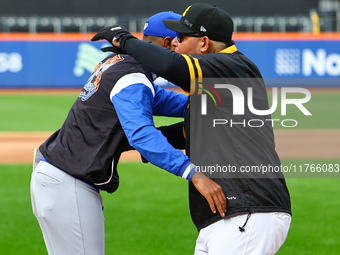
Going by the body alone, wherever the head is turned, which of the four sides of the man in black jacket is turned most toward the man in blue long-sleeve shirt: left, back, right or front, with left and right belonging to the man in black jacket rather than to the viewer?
front

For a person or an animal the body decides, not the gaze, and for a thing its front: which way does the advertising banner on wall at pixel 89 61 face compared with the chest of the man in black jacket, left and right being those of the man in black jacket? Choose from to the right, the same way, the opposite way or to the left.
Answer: to the left

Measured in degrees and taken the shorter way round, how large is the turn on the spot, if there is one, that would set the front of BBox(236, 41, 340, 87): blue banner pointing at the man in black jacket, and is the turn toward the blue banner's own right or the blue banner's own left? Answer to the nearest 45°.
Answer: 0° — it already faces them

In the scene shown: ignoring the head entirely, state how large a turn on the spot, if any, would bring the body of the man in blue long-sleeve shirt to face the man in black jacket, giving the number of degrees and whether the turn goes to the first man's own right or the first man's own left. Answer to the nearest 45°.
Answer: approximately 45° to the first man's own right

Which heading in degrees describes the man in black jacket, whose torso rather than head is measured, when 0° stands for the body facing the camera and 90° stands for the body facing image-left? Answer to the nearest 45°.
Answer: approximately 90°

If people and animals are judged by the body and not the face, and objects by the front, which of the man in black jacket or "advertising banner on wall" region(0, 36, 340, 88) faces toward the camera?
the advertising banner on wall

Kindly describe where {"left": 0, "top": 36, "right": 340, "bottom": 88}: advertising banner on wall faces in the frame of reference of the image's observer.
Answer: facing the viewer

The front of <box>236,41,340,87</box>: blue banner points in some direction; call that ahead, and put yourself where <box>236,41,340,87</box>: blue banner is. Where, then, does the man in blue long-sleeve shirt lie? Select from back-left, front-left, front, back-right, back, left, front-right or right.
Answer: front

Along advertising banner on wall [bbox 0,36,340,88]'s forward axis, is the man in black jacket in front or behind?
in front

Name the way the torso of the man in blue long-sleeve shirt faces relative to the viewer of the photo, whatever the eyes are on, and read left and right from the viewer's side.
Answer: facing to the right of the viewer

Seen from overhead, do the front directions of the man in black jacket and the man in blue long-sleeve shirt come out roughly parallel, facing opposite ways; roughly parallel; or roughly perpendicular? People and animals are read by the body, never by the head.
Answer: roughly parallel, facing opposite ways

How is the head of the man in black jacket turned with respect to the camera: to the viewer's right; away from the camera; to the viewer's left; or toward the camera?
to the viewer's left
